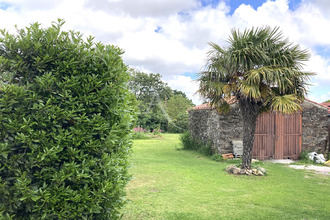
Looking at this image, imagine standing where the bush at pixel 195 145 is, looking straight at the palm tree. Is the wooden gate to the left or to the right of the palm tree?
left

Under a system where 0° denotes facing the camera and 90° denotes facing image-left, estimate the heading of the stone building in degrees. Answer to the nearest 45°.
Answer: approximately 0°

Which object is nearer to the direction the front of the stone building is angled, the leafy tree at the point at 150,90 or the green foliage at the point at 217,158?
the green foliage

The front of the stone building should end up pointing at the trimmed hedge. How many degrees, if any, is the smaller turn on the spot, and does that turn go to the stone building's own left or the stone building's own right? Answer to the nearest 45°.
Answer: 0° — it already faces it

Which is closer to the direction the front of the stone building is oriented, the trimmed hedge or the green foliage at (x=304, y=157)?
the trimmed hedge

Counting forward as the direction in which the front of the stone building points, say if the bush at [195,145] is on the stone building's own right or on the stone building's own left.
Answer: on the stone building's own right

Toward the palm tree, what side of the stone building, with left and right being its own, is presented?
front
